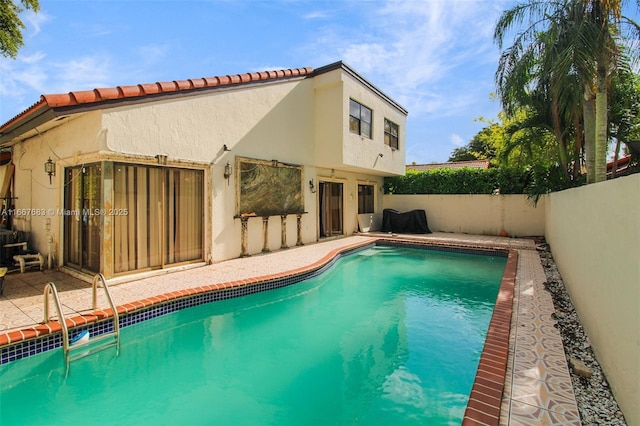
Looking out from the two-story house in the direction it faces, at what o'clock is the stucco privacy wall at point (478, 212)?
The stucco privacy wall is roughly at 10 o'clock from the two-story house.

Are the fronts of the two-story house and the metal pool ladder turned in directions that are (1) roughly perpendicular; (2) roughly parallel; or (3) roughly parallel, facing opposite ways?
roughly parallel

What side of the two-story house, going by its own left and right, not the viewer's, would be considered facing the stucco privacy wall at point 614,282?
front

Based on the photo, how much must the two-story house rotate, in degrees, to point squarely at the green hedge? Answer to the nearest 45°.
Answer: approximately 45° to its left

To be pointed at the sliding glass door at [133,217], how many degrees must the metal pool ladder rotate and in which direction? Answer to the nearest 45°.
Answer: approximately 135° to its left

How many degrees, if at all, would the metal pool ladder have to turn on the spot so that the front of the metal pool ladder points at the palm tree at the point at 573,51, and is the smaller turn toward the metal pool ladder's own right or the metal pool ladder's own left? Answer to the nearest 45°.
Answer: approximately 45° to the metal pool ladder's own left

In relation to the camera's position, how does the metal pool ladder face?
facing the viewer and to the right of the viewer

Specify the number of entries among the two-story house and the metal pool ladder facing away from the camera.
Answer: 0

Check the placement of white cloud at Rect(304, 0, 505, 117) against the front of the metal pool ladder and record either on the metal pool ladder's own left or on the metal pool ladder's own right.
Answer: on the metal pool ladder's own left

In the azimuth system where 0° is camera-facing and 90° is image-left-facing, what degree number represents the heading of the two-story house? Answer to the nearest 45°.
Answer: approximately 315°

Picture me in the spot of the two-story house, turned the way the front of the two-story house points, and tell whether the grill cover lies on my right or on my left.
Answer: on my left
